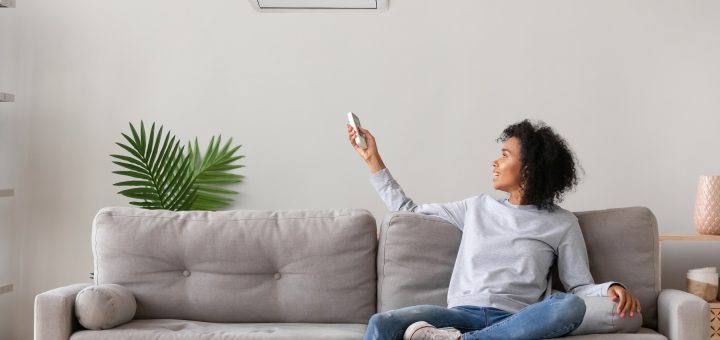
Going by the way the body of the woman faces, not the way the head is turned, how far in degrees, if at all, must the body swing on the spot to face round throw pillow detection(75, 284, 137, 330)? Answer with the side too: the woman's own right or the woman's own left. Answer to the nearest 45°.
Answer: approximately 90° to the woman's own right

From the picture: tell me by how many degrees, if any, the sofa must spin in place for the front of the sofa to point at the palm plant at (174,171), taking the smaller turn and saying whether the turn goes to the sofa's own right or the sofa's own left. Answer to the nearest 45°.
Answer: approximately 135° to the sofa's own right

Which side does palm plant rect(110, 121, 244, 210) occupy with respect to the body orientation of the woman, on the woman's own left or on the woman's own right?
on the woman's own right

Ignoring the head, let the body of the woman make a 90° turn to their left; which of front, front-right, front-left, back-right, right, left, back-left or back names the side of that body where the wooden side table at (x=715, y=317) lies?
front-left

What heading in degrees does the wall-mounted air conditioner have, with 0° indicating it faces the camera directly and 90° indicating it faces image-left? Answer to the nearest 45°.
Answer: approximately 0°

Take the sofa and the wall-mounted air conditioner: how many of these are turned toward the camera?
2
